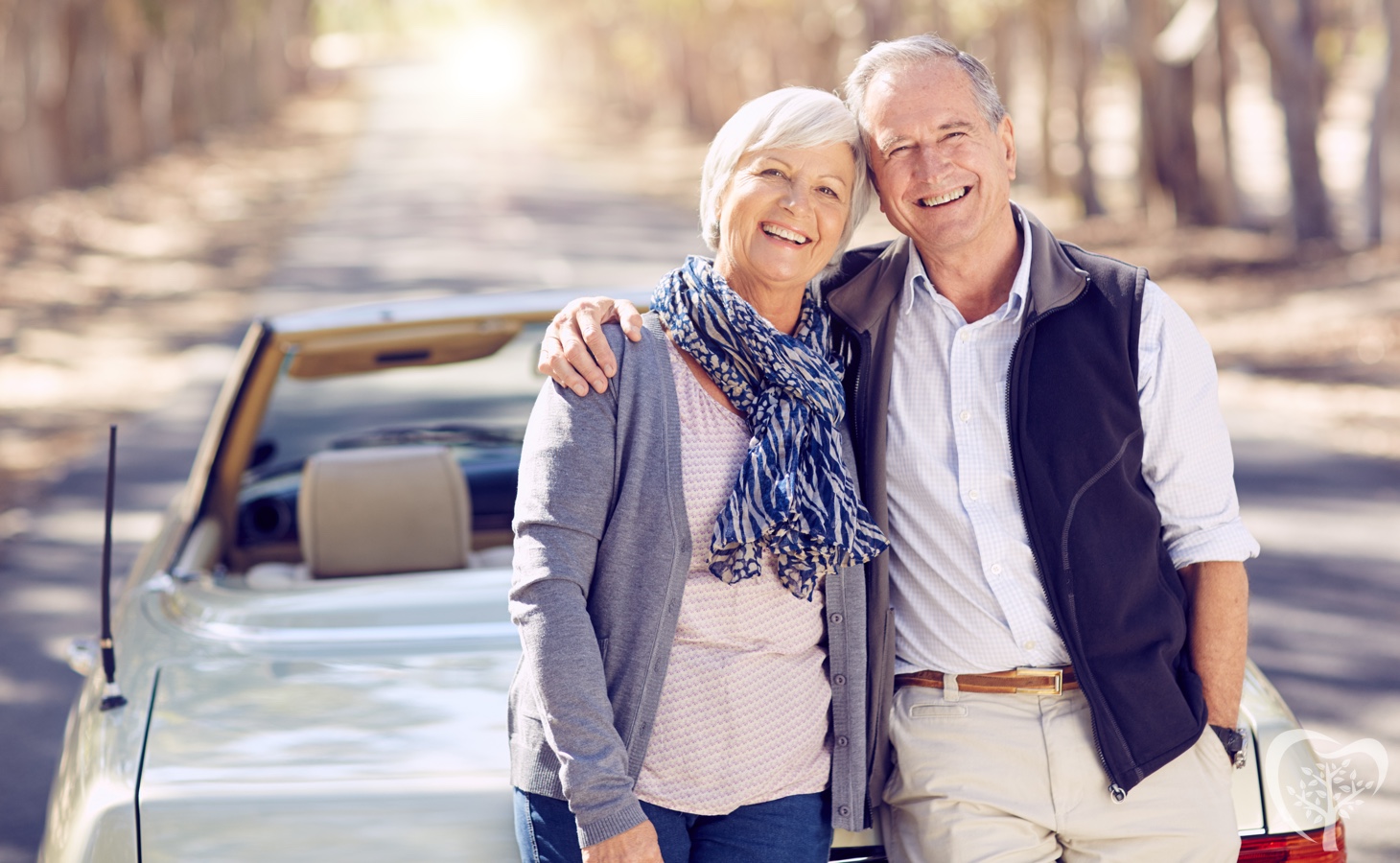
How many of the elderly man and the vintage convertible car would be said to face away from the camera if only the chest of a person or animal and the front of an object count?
1

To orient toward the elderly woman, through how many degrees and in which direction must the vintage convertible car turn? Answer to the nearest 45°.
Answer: approximately 135° to its right

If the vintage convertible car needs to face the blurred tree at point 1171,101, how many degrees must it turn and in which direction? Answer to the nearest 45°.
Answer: approximately 45° to its right

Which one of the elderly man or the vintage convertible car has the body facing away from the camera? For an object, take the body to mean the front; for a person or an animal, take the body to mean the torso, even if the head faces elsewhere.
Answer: the vintage convertible car

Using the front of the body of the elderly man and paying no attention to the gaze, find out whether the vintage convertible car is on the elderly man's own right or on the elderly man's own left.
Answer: on the elderly man's own right

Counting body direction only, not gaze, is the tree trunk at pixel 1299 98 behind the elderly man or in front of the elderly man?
behind

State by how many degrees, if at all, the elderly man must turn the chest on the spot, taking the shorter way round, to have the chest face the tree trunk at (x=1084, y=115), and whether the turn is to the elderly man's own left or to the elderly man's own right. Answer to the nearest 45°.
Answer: approximately 180°

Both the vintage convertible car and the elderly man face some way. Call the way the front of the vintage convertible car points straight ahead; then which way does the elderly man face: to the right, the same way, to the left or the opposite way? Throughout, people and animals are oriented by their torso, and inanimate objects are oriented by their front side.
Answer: the opposite way

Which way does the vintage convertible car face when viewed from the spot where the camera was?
facing away from the viewer

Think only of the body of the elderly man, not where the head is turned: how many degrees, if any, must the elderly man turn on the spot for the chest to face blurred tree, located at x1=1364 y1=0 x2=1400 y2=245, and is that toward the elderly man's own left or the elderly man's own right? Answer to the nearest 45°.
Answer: approximately 180°
